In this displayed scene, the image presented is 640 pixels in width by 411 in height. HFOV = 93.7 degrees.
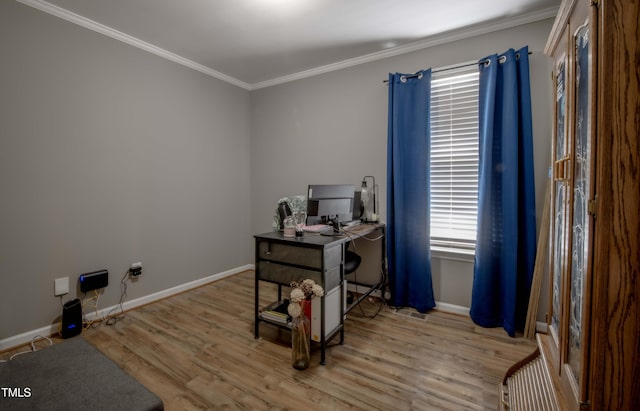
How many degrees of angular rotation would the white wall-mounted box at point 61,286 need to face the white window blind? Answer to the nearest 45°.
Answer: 0° — it already faces it

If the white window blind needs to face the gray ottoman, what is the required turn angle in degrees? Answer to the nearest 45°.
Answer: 0° — it already faces it

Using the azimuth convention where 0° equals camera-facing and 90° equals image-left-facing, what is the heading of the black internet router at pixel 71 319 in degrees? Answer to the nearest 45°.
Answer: approximately 315°

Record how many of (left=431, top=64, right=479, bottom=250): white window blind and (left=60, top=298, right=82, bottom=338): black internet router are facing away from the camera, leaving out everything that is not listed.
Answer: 0

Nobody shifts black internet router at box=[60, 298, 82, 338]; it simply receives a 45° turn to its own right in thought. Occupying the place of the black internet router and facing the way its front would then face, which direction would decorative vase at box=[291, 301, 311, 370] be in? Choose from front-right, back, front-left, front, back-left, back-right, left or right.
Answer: front-left

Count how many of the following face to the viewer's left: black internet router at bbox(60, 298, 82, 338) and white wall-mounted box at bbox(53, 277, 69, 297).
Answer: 0

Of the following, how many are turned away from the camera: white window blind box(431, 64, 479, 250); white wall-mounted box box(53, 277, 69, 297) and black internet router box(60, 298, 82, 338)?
0

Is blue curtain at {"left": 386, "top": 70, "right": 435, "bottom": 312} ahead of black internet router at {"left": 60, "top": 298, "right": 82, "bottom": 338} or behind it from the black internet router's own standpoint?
ahead

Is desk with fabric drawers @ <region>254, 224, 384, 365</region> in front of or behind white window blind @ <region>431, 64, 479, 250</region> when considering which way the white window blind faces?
in front

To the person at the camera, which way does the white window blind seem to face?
facing the viewer and to the left of the viewer

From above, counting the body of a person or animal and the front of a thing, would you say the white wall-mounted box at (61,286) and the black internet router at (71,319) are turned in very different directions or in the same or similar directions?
same or similar directions

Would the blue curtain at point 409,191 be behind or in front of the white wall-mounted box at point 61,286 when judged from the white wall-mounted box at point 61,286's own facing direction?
in front

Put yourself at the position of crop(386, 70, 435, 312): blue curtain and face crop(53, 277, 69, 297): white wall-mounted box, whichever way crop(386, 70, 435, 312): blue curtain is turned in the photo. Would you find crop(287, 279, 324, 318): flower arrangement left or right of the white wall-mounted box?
left

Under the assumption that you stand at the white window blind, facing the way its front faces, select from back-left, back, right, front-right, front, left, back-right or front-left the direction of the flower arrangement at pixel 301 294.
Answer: front
